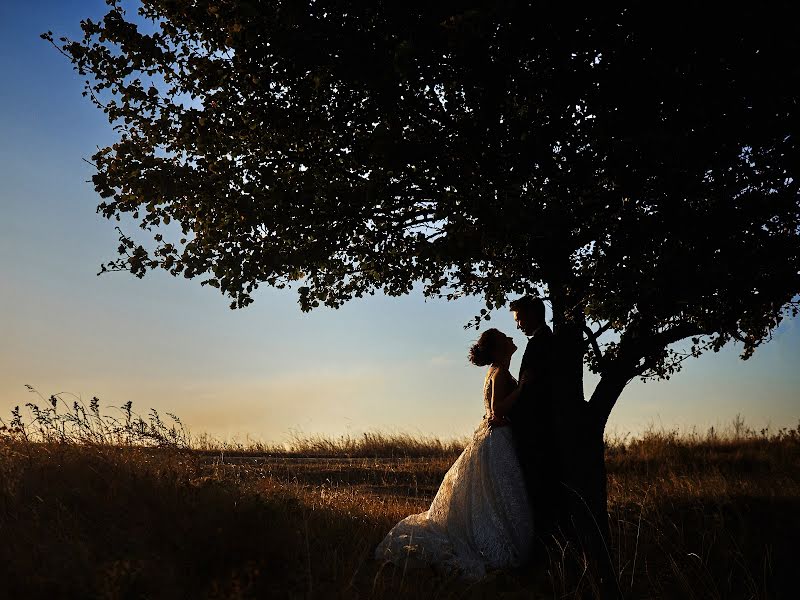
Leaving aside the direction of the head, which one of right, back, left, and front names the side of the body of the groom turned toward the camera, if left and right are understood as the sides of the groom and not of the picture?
left

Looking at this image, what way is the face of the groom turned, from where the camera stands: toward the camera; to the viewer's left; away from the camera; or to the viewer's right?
to the viewer's left

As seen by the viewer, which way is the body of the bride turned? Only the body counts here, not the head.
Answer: to the viewer's right

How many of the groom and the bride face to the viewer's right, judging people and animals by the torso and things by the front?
1

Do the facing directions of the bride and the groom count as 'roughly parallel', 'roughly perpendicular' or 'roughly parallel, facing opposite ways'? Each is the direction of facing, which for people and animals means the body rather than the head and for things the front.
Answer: roughly parallel, facing opposite ways
